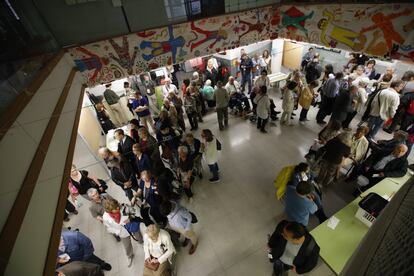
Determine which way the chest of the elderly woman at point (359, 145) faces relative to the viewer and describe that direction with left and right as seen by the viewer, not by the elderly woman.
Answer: facing to the left of the viewer

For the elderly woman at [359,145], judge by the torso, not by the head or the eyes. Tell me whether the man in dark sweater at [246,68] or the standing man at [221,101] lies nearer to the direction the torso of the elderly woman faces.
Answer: the standing man

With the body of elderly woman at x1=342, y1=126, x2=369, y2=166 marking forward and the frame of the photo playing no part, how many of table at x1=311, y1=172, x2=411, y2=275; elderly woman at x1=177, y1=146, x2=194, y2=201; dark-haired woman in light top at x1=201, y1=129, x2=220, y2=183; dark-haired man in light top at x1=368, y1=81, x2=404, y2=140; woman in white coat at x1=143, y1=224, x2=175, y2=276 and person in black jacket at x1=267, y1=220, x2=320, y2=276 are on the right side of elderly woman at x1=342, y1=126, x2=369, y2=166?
1

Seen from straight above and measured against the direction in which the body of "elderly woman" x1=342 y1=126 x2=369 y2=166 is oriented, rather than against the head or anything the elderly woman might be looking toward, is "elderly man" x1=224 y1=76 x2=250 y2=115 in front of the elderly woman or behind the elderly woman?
in front

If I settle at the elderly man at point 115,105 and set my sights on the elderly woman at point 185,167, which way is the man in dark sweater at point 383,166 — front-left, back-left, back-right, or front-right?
front-left

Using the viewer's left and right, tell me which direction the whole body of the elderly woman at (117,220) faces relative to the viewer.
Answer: facing the viewer and to the right of the viewer

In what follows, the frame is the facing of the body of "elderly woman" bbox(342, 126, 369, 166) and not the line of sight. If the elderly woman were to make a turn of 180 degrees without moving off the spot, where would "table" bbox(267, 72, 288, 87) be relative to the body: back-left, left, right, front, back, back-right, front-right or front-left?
back-left

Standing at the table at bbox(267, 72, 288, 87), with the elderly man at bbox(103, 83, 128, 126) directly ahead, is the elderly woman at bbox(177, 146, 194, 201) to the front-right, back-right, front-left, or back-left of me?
front-left

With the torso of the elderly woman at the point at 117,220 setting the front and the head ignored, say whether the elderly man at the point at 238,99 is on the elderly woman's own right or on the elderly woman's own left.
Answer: on the elderly woman's own left
